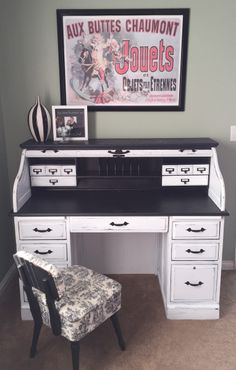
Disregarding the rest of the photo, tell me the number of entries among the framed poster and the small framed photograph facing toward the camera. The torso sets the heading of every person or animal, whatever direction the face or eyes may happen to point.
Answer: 2

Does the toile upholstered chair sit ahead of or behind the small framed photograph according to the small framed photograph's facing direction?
ahead

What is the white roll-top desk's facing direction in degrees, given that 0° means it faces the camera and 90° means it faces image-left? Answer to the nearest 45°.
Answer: approximately 0°

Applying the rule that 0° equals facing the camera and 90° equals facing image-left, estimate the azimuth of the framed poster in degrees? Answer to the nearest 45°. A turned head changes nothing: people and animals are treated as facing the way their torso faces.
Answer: approximately 0°
